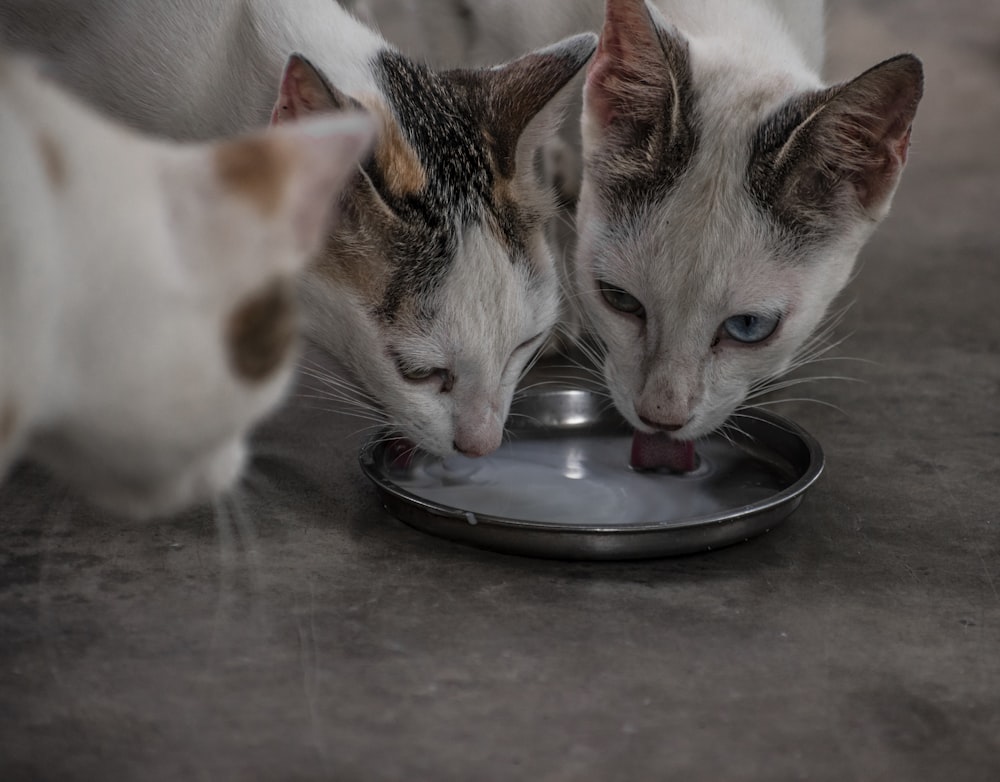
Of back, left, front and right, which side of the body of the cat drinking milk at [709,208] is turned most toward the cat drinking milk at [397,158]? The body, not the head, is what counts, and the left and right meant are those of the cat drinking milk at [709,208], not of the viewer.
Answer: right

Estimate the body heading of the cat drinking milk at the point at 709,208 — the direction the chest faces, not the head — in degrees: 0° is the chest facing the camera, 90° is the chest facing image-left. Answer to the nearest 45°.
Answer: approximately 0°

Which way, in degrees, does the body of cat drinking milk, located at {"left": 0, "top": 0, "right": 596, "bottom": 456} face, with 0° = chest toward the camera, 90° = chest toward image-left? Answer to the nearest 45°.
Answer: approximately 315°

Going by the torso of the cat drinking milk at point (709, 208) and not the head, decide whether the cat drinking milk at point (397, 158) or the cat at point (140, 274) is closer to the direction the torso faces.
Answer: the cat
